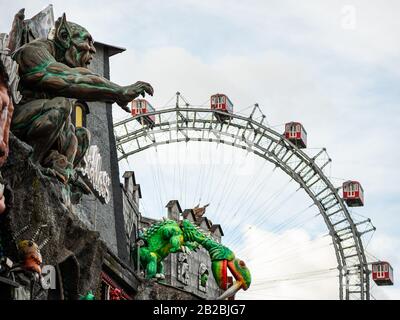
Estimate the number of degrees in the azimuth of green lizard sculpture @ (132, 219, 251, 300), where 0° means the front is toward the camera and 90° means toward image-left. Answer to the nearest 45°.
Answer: approximately 270°

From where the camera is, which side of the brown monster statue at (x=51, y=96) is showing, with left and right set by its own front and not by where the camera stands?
right

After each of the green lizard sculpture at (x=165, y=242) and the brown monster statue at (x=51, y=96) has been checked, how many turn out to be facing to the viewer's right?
2

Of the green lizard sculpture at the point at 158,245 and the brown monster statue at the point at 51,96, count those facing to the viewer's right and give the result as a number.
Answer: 2

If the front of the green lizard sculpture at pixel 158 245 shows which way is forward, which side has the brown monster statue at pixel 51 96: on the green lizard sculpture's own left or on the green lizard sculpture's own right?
on the green lizard sculpture's own right
